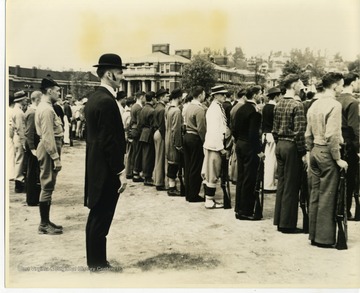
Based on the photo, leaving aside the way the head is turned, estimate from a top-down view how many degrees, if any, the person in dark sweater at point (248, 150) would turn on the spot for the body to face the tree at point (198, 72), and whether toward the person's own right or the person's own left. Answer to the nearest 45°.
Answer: approximately 45° to the person's own left

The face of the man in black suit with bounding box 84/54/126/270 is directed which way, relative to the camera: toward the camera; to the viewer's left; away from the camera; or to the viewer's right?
to the viewer's right

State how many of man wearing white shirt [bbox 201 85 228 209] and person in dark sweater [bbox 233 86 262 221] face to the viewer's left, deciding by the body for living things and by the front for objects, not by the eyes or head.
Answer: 0

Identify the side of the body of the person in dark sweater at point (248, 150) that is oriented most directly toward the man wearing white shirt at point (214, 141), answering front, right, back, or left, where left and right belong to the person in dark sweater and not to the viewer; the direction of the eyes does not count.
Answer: left

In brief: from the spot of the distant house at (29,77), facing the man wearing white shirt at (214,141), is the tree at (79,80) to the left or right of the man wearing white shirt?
left

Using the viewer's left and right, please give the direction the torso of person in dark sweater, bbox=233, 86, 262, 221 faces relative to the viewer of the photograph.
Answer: facing away from the viewer and to the right of the viewer
